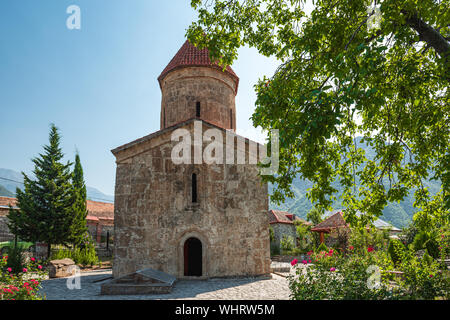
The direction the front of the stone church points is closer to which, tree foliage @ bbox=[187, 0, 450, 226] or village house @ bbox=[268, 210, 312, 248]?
the tree foliage

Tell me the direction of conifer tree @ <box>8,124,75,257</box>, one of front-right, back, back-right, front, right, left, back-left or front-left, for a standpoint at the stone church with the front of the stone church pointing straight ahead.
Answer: back-right

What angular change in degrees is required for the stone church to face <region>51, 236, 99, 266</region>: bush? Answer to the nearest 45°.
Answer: approximately 135° to its right

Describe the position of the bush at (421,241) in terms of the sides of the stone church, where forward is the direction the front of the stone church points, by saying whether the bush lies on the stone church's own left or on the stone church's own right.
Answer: on the stone church's own left

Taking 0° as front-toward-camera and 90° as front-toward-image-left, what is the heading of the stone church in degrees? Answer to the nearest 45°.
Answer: approximately 0°

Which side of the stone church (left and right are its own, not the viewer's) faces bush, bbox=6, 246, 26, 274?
right
